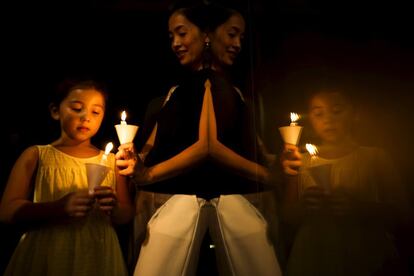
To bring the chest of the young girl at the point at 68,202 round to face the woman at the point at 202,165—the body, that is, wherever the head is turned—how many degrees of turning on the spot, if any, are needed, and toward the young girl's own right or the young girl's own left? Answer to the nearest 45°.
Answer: approximately 45° to the young girl's own left

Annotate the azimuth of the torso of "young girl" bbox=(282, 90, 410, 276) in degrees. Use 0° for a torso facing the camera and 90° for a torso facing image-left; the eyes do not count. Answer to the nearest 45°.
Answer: approximately 45°
